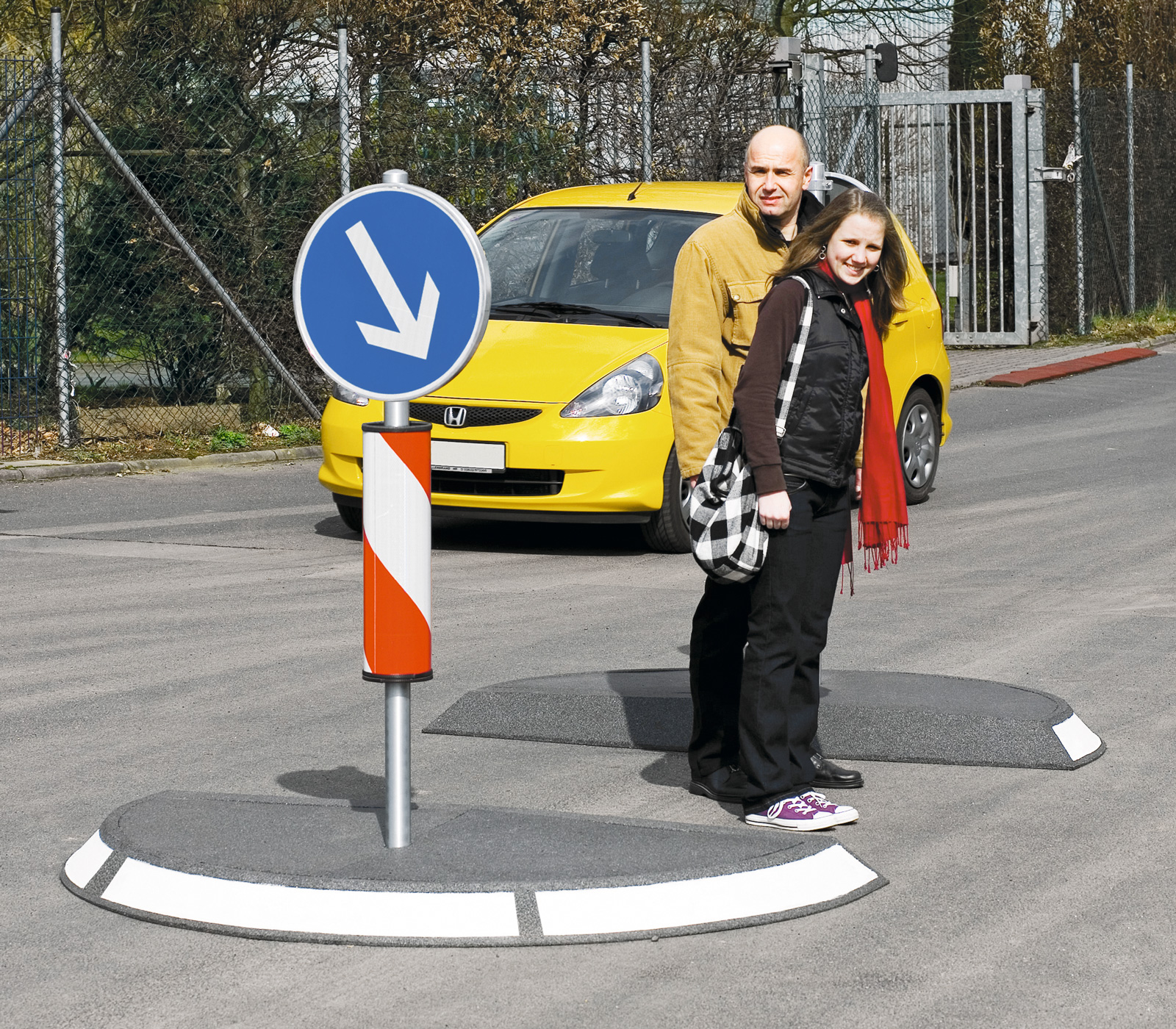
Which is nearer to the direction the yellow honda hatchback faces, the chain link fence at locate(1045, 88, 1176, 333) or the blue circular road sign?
the blue circular road sign

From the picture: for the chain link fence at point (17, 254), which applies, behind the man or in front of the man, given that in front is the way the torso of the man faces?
behind

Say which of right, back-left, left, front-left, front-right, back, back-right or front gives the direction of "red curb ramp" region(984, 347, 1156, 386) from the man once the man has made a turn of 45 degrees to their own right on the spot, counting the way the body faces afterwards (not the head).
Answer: back

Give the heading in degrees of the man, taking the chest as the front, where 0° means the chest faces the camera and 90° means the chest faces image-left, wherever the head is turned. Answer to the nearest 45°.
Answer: approximately 315°

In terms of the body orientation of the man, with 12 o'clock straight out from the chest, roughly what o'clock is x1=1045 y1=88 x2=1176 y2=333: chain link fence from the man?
The chain link fence is roughly at 8 o'clock from the man.

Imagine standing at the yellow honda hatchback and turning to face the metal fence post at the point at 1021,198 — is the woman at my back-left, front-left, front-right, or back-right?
back-right

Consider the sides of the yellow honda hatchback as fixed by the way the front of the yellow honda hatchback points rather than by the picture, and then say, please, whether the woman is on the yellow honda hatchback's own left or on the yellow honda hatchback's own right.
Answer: on the yellow honda hatchback's own left

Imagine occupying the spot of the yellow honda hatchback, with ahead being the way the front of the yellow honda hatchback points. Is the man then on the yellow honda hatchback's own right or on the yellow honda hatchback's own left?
on the yellow honda hatchback's own left

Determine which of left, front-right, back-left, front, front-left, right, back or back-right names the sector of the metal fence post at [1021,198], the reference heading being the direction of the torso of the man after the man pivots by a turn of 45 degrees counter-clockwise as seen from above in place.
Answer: left
